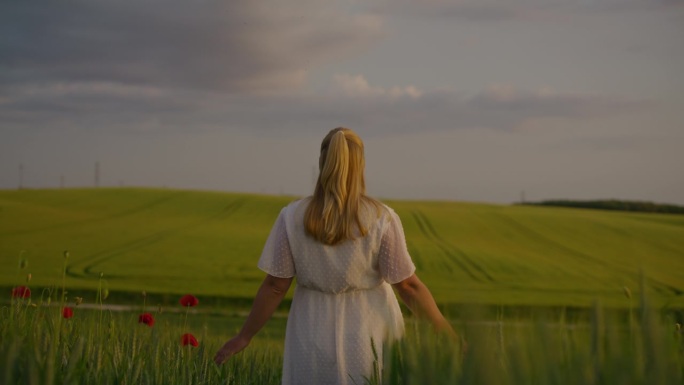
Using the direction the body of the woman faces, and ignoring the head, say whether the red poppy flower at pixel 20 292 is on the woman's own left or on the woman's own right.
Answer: on the woman's own left

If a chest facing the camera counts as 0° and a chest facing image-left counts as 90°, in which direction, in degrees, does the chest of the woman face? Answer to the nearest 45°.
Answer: approximately 180°

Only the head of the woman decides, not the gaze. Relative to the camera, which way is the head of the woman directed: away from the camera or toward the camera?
away from the camera
